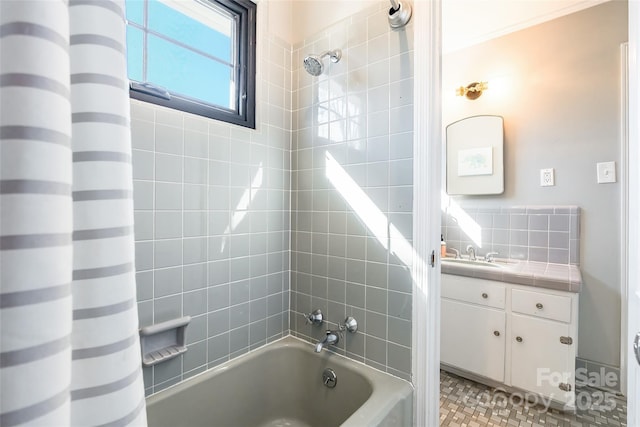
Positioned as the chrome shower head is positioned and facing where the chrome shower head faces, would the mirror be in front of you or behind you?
behind

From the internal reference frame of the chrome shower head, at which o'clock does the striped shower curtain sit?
The striped shower curtain is roughly at 11 o'clock from the chrome shower head.

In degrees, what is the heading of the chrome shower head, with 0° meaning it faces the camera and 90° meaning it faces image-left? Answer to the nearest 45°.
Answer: approximately 45°
